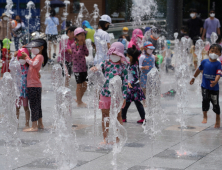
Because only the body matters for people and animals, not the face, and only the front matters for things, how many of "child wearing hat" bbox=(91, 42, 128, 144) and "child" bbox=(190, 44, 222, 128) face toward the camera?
2

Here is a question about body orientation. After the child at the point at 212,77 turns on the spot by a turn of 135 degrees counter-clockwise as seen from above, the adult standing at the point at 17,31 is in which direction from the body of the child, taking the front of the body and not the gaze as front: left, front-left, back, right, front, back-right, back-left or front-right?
left

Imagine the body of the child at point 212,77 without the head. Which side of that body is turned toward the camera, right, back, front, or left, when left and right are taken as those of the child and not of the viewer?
front

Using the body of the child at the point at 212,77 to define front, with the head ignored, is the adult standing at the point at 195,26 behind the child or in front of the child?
behind

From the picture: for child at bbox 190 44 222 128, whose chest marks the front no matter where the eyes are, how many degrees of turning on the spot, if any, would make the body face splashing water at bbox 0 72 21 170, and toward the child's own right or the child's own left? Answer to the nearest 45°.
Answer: approximately 45° to the child's own right

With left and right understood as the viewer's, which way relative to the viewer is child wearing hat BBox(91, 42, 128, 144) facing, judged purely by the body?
facing the viewer

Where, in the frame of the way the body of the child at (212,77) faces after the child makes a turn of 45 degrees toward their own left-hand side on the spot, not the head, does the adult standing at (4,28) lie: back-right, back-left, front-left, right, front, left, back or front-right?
back

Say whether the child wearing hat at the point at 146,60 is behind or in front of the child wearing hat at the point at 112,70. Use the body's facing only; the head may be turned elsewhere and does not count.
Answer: behind
